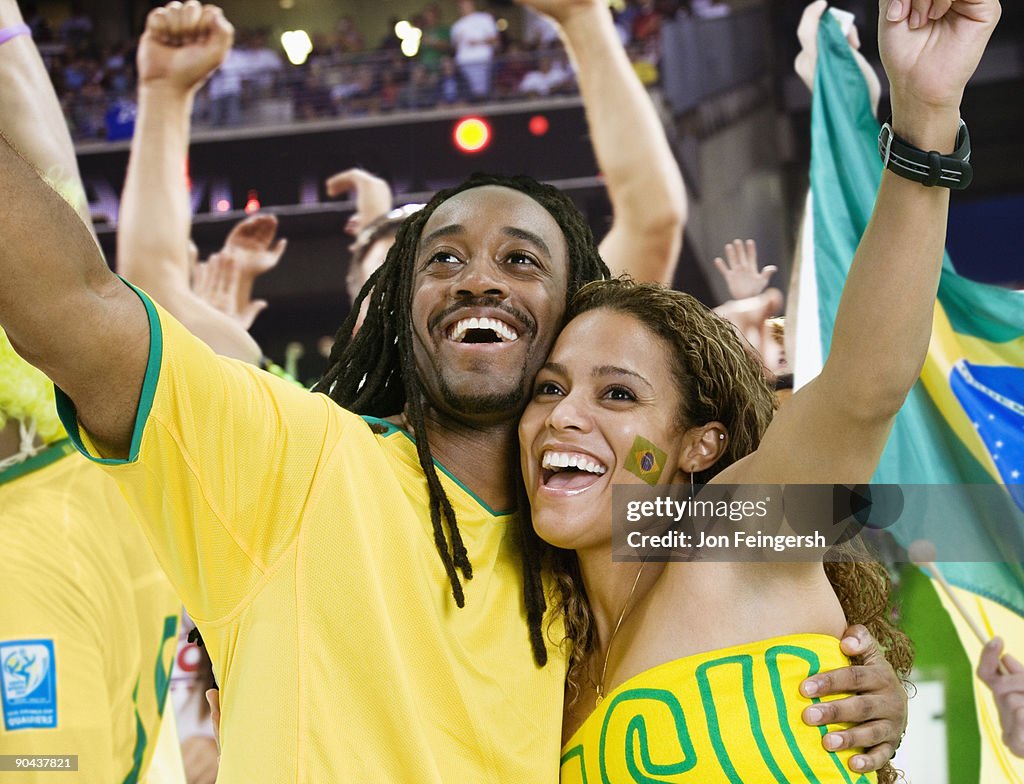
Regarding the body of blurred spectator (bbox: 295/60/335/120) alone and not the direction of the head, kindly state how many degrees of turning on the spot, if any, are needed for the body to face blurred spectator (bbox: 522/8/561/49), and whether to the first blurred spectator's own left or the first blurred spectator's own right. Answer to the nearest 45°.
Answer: approximately 90° to the first blurred spectator's own left

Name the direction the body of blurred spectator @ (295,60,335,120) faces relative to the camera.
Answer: toward the camera

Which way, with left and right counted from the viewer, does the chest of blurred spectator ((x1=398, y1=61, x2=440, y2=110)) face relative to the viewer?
facing the viewer

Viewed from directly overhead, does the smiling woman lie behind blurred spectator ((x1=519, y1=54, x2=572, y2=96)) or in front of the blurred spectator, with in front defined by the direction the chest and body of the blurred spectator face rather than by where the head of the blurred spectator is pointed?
in front

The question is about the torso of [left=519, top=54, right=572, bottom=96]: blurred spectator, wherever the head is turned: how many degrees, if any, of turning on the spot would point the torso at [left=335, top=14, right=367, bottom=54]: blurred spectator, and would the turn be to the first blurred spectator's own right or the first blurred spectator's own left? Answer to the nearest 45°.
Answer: approximately 135° to the first blurred spectator's own right

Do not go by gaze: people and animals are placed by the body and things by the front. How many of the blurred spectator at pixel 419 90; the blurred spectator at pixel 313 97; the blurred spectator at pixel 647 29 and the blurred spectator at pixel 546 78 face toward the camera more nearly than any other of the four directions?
4

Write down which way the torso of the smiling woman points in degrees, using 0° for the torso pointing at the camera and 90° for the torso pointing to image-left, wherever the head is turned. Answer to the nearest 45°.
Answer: approximately 45°

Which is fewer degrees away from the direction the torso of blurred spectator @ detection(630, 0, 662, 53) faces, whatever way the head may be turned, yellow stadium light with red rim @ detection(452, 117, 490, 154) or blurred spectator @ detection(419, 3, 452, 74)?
the yellow stadium light with red rim

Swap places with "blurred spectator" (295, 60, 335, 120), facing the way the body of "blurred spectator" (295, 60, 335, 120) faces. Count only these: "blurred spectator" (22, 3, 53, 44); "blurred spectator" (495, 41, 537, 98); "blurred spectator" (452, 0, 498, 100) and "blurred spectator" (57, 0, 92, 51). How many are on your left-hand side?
2
